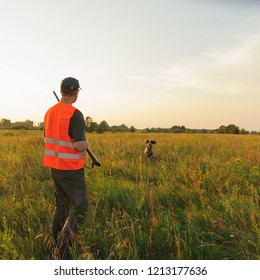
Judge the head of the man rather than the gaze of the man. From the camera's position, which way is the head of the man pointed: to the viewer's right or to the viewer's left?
to the viewer's right

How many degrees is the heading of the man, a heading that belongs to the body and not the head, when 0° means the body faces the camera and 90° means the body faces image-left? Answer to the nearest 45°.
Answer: approximately 225°
